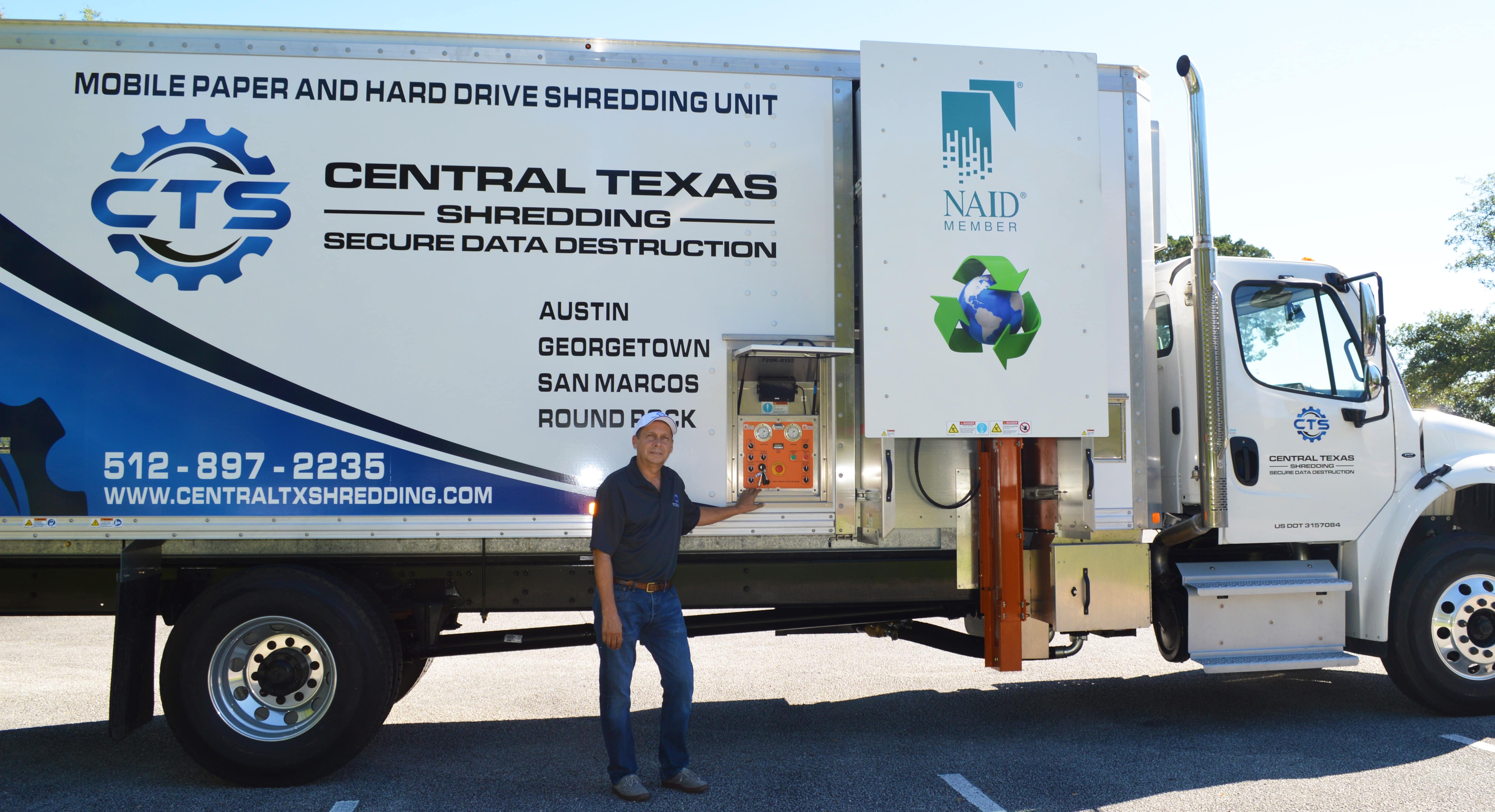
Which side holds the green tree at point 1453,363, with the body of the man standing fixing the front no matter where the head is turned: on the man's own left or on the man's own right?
on the man's own left

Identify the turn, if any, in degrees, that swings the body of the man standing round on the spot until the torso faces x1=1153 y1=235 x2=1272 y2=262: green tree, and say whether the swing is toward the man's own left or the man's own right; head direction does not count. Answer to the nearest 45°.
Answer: approximately 90° to the man's own left

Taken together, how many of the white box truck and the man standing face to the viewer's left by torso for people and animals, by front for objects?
0

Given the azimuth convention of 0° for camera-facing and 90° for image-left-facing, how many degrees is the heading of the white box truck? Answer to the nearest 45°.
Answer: approximately 270°
